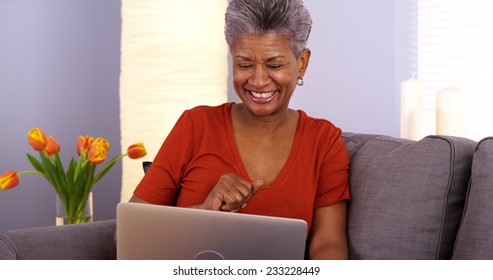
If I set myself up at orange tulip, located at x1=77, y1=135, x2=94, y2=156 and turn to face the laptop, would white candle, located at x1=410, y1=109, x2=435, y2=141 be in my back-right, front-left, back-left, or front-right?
front-left

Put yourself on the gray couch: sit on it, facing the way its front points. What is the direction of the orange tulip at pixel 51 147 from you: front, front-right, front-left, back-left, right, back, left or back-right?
right

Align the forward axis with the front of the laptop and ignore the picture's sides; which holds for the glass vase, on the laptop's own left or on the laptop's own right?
on the laptop's own left

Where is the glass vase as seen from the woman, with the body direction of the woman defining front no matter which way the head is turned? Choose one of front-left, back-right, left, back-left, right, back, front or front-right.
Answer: back-right

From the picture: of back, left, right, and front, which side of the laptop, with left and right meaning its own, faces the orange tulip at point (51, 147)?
left

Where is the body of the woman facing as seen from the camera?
toward the camera

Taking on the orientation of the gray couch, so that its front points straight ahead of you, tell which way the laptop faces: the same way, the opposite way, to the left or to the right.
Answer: the opposite way

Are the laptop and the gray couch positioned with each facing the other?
yes

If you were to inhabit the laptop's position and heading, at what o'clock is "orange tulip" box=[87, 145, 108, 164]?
The orange tulip is roughly at 10 o'clock from the laptop.

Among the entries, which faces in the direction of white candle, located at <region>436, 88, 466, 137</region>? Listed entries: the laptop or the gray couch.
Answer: the laptop

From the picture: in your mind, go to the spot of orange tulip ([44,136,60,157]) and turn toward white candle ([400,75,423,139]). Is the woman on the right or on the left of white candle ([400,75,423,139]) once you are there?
right

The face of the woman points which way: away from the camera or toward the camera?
toward the camera

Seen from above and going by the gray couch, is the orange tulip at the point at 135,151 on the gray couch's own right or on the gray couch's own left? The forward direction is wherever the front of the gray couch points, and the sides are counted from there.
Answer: on the gray couch's own right

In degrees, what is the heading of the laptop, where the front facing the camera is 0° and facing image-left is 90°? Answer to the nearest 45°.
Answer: approximately 225°

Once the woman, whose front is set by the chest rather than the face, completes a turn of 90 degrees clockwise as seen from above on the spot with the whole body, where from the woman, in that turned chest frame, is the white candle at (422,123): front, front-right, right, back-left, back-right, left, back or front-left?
back-right

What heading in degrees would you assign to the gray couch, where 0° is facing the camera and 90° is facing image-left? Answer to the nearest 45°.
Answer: approximately 45°
